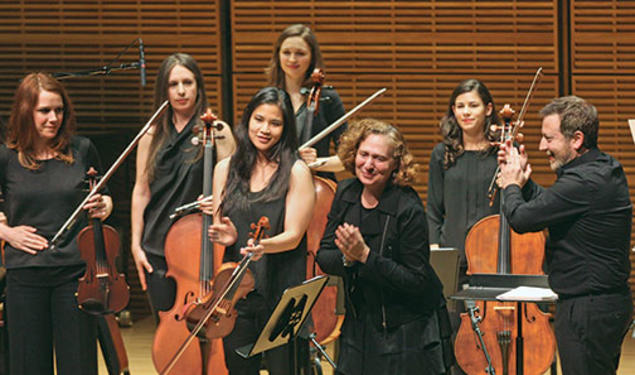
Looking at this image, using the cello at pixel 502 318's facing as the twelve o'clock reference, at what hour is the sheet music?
The sheet music is roughly at 12 o'clock from the cello.

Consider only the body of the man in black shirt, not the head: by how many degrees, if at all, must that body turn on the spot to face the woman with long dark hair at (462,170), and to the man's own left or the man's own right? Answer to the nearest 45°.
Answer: approximately 45° to the man's own right

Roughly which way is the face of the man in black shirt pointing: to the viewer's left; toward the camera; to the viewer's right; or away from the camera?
to the viewer's left

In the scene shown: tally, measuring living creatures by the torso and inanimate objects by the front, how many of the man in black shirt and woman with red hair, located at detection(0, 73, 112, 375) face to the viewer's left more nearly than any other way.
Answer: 1

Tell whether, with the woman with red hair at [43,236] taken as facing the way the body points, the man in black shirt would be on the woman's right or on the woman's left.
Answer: on the woman's left

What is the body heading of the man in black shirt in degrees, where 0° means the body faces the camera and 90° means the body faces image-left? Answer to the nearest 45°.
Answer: approximately 90°

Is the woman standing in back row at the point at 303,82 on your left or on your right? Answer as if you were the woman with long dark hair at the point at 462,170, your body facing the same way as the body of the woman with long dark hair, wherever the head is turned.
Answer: on your right

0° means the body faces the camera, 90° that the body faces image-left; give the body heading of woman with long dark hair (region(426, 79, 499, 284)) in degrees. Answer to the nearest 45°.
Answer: approximately 0°
